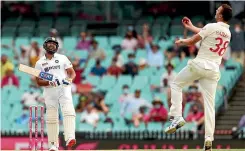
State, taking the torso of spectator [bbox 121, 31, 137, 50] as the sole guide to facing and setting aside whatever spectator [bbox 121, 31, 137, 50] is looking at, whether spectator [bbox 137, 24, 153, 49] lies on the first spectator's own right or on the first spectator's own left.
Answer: on the first spectator's own left

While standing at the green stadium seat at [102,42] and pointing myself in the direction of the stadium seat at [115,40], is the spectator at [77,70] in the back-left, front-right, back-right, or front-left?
back-right

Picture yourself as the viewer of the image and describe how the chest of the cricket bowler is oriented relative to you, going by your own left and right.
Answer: facing away from the viewer and to the left of the viewer

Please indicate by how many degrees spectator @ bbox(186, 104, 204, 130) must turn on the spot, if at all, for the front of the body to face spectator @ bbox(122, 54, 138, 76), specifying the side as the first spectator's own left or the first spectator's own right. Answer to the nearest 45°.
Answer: approximately 135° to the first spectator's own right

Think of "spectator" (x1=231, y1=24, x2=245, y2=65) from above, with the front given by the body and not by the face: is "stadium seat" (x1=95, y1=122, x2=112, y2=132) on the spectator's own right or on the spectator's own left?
on the spectator's own right
